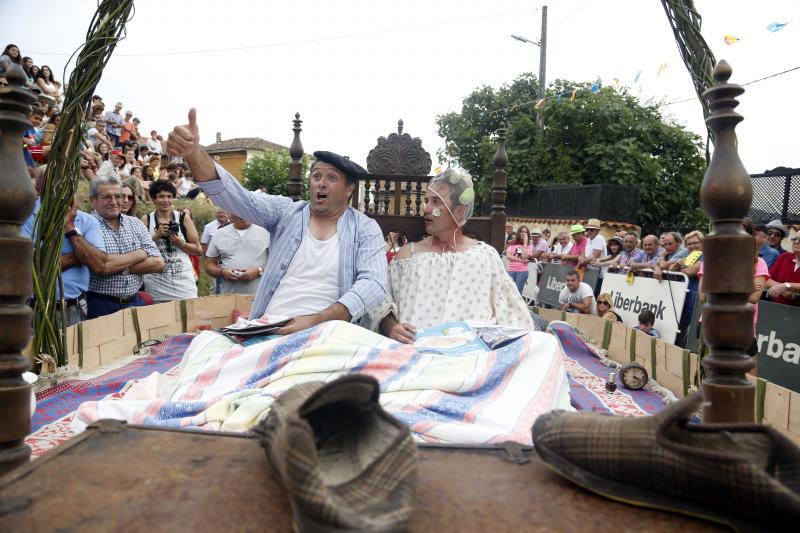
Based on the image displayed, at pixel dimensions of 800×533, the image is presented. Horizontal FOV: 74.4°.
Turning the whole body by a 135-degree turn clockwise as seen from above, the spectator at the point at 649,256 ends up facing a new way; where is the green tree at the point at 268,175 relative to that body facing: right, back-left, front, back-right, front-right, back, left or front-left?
front-left

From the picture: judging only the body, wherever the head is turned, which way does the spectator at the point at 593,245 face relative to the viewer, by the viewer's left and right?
facing the viewer and to the left of the viewer

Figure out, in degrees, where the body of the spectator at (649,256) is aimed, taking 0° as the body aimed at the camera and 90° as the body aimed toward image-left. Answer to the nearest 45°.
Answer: approximately 45°

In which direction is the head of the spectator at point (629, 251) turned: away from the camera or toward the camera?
toward the camera

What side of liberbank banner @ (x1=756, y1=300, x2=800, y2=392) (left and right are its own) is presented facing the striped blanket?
front

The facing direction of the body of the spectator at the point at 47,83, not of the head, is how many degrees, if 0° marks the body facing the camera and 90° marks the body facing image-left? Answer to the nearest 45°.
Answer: approximately 315°

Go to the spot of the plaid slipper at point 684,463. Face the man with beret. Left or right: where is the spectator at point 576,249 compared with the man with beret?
right

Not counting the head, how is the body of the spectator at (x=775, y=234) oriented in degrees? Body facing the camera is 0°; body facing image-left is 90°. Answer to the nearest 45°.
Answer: approximately 45°

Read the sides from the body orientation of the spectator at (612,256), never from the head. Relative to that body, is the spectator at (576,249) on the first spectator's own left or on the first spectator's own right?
on the first spectator's own right

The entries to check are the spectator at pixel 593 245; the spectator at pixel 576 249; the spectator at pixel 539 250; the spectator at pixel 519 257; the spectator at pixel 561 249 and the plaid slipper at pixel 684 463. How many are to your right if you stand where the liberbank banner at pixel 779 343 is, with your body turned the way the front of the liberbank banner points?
5

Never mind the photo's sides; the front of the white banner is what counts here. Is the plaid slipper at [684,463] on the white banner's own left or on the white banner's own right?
on the white banner's own left

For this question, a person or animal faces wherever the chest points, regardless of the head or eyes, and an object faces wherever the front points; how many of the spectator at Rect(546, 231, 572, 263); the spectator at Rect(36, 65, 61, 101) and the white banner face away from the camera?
0

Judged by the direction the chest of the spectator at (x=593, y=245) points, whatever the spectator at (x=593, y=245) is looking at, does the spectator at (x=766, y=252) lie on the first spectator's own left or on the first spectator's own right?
on the first spectator's own left

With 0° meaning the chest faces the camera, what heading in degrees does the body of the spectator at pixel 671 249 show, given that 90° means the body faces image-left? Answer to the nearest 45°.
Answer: approximately 45°
